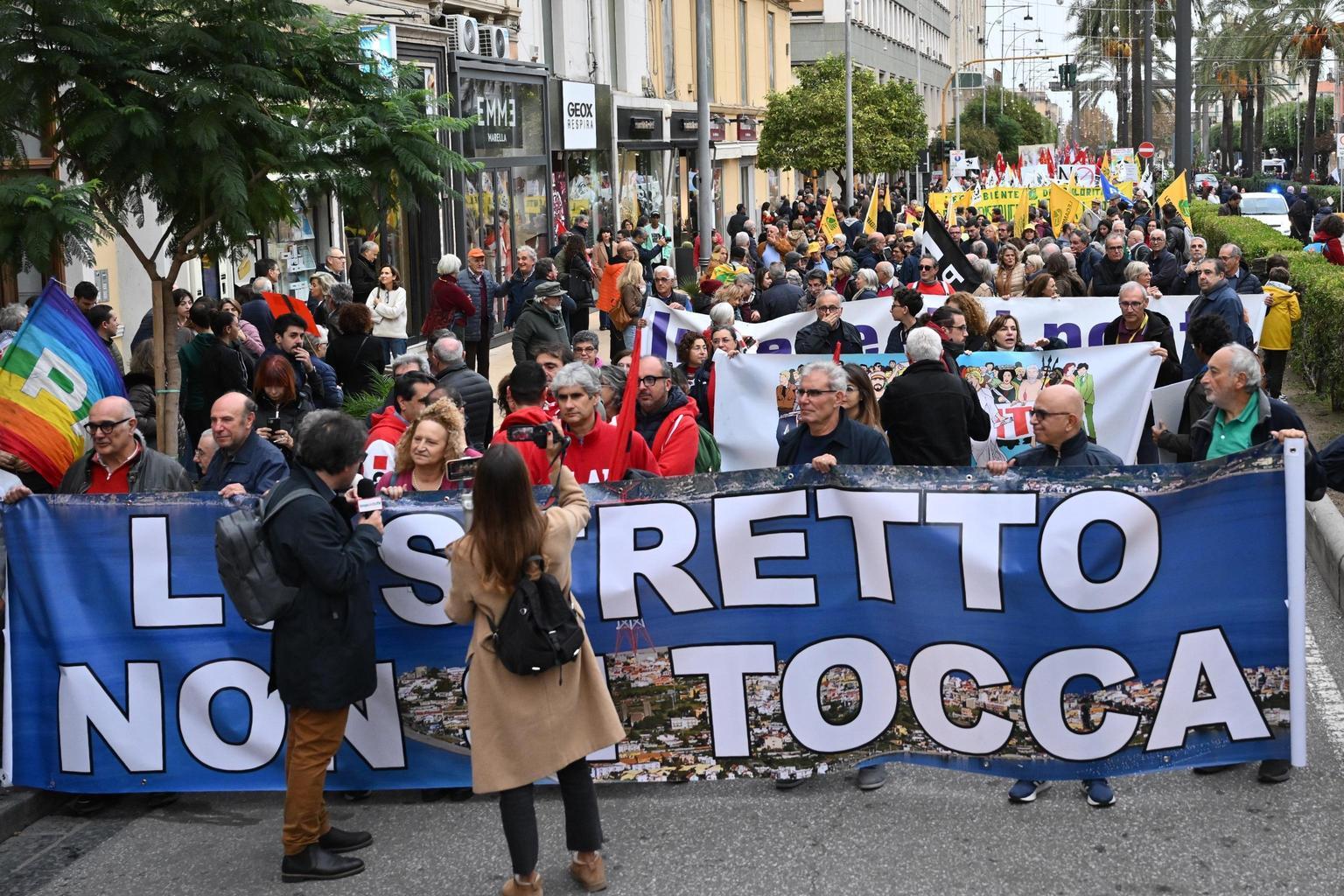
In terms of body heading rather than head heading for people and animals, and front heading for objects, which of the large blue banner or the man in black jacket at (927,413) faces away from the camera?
the man in black jacket

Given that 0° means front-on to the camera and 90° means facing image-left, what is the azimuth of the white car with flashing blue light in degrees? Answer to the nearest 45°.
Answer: approximately 0°

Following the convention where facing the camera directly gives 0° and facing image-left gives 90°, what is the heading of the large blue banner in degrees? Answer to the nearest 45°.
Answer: approximately 0°

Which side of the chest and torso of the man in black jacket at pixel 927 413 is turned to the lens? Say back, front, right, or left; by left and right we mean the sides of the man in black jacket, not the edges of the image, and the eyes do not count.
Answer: back

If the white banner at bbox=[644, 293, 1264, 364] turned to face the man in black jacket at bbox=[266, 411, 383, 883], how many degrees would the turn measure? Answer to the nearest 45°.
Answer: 0° — it already faces them

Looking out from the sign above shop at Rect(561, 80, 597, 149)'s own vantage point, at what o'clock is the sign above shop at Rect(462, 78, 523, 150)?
the sign above shop at Rect(462, 78, 523, 150) is roughly at 2 o'clock from the sign above shop at Rect(561, 80, 597, 149).

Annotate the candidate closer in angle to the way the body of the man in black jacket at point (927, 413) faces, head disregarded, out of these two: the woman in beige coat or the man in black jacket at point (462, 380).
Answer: the man in black jacket

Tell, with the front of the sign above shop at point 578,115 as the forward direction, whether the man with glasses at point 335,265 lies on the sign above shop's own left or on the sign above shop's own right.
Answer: on the sign above shop's own right

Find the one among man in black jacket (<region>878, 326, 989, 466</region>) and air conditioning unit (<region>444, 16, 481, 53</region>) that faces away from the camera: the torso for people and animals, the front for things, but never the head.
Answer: the man in black jacket

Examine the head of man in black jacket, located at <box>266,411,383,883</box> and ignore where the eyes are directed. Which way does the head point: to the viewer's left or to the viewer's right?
to the viewer's right

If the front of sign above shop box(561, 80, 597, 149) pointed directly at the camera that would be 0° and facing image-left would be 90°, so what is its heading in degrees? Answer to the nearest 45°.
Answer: approximately 315°

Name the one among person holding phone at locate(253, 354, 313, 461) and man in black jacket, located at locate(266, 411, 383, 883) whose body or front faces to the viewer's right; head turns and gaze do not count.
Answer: the man in black jacket

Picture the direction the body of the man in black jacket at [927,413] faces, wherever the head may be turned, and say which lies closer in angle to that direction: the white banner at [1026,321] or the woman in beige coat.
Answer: the white banner
